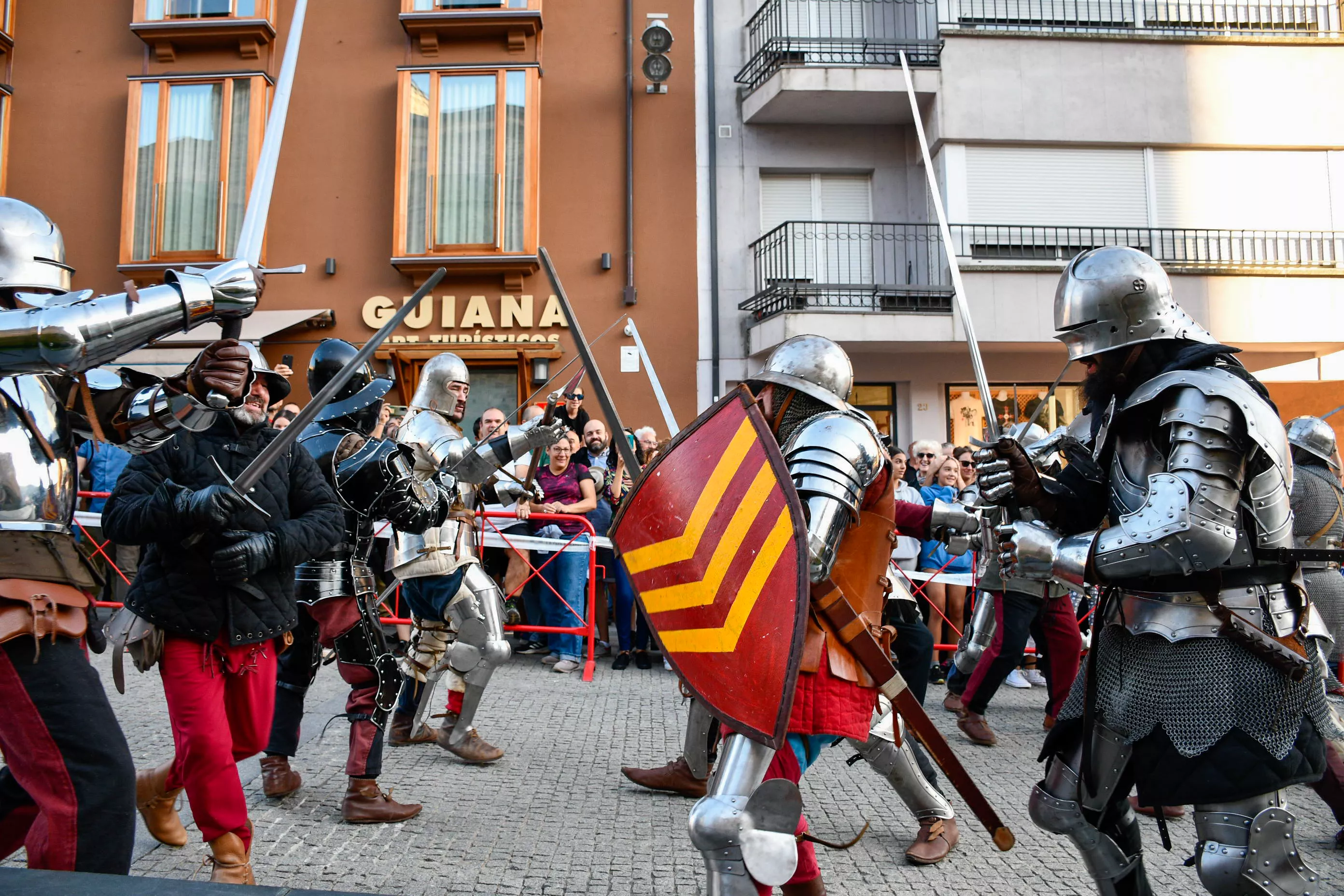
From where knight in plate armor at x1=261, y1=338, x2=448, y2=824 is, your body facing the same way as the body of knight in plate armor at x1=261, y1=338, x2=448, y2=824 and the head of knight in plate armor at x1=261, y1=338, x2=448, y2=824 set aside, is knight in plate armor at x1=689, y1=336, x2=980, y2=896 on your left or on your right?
on your right

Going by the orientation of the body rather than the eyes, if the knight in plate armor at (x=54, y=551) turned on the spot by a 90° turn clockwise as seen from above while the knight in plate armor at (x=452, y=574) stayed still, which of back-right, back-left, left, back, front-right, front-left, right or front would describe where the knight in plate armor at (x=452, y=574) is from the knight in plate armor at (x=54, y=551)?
back-left

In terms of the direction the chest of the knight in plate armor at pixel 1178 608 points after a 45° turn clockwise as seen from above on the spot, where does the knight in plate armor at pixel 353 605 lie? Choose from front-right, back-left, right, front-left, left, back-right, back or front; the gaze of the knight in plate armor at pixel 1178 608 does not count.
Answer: front-left

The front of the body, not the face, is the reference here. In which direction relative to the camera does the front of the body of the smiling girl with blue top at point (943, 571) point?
toward the camera

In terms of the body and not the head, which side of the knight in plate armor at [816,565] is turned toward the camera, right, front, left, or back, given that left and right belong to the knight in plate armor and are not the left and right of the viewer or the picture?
left

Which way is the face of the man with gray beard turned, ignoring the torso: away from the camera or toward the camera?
toward the camera

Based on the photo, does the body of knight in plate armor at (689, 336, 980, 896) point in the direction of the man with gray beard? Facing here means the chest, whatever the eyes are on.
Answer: yes

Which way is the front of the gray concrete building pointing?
toward the camera

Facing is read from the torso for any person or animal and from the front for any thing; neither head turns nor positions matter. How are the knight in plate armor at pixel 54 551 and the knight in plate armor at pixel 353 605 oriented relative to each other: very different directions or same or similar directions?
same or similar directions

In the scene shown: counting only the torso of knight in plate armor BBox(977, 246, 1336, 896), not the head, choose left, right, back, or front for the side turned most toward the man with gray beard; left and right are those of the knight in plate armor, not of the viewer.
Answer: front

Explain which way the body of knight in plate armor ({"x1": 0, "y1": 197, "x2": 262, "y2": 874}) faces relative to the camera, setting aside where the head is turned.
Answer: to the viewer's right

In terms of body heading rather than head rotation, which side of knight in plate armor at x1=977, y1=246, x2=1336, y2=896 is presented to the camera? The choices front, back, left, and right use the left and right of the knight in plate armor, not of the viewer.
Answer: left

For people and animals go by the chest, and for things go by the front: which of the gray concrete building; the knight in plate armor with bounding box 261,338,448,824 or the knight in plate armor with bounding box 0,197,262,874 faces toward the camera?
the gray concrete building

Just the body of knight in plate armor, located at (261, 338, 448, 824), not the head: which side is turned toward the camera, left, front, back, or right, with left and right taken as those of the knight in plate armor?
right
